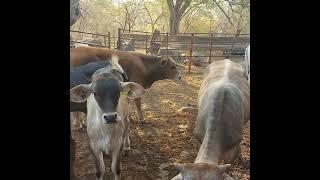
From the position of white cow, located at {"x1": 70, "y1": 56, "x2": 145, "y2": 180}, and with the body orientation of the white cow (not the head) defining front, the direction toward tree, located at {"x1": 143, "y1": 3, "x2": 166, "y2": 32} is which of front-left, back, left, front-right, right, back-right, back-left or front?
back

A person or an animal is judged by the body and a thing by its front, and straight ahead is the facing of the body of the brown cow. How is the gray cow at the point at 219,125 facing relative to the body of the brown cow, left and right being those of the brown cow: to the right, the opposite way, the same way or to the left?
to the right

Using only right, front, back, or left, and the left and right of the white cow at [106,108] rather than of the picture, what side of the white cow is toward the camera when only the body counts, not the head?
front

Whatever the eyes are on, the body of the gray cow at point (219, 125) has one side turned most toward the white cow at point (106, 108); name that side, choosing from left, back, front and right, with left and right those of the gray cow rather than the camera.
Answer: right

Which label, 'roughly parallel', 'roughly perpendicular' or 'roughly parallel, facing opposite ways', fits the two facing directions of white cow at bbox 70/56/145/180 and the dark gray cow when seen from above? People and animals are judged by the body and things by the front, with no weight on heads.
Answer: roughly perpendicular

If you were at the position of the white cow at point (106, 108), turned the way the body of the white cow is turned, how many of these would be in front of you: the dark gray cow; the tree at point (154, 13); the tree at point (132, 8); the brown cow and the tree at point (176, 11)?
0

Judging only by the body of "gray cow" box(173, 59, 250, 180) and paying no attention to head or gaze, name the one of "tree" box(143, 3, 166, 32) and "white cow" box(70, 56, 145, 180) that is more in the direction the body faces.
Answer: the white cow

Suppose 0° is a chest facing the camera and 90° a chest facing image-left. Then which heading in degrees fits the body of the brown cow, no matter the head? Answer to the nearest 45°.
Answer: approximately 270°

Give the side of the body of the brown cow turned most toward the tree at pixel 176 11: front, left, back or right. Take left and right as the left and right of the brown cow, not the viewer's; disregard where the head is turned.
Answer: left

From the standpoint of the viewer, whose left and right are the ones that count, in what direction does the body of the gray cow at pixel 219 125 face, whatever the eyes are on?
facing the viewer

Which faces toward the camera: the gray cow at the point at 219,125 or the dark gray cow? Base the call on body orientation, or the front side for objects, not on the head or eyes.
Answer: the gray cow
